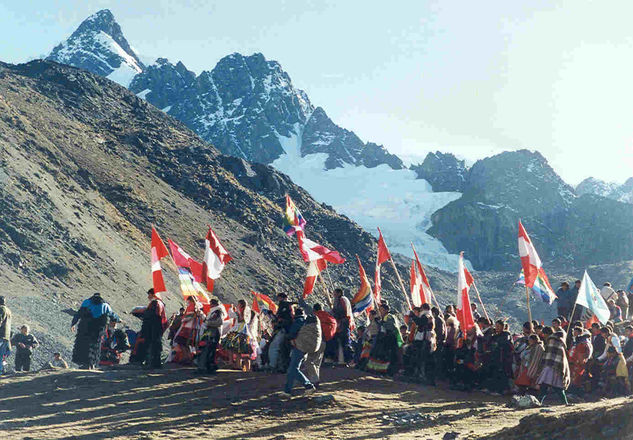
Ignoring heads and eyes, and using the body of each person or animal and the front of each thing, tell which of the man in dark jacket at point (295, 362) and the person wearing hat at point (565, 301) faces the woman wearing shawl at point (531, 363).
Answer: the person wearing hat

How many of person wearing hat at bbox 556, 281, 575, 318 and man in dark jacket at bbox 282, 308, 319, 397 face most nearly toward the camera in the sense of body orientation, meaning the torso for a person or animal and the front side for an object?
1

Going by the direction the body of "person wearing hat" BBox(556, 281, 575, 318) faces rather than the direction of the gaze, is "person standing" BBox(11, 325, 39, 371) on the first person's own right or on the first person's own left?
on the first person's own right

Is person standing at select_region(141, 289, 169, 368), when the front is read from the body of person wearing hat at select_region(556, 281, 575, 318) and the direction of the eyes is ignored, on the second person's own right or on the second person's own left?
on the second person's own right

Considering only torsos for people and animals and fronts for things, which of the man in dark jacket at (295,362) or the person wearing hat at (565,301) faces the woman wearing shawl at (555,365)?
the person wearing hat

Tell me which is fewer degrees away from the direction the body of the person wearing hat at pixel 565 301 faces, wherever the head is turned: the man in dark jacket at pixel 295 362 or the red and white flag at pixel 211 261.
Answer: the man in dark jacket

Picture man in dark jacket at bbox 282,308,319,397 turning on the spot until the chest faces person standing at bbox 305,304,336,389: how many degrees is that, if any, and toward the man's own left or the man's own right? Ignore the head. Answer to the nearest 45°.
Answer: approximately 135° to the man's own right

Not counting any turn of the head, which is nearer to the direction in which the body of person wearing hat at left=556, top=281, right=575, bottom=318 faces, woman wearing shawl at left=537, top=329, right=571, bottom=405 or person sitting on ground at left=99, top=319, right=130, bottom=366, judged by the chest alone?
the woman wearing shawl
